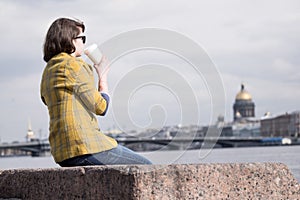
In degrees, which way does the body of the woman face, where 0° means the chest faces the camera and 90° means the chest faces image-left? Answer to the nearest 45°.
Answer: approximately 225°
